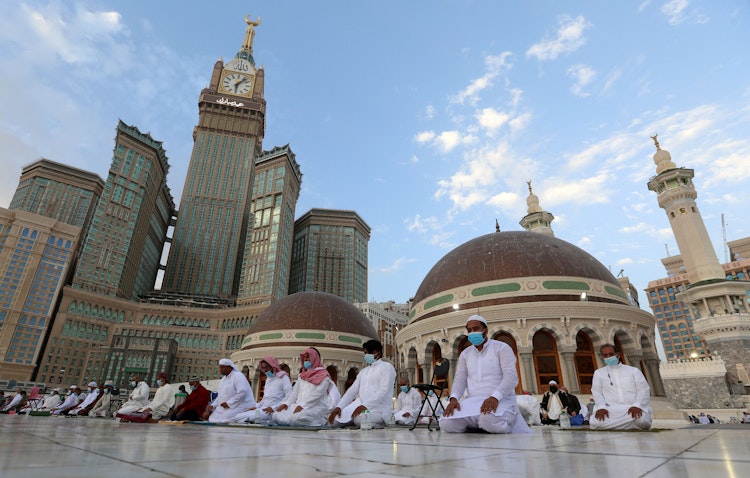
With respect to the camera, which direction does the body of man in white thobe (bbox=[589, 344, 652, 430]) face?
toward the camera

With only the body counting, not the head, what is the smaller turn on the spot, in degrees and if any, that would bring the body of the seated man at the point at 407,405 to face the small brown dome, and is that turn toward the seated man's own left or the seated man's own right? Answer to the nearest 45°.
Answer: approximately 135° to the seated man's own right

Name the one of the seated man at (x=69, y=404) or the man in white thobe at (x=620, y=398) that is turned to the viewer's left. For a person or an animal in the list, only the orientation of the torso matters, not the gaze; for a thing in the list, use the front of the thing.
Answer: the seated man

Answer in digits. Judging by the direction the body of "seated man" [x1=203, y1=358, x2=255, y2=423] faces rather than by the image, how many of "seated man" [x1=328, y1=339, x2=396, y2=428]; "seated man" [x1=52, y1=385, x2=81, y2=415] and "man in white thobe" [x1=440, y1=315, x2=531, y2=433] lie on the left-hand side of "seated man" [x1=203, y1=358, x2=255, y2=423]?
2

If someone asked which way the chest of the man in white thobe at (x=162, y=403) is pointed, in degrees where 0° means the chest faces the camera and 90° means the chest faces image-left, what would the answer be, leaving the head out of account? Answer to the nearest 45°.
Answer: approximately 45°

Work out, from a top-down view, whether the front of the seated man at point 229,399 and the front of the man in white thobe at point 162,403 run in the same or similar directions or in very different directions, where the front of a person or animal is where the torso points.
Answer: same or similar directions

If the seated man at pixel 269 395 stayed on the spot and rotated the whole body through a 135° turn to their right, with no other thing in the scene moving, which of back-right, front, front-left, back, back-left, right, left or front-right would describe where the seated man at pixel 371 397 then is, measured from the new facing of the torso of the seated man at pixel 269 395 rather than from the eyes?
back-right

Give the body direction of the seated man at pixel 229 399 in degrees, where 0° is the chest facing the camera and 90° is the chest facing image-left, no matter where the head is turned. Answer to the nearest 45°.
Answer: approximately 45°

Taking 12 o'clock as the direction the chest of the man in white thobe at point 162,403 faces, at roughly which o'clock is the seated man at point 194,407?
The seated man is roughly at 10 o'clock from the man in white thobe.

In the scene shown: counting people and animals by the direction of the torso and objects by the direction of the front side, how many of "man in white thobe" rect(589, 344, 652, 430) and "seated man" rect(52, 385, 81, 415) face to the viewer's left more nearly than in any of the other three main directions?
1

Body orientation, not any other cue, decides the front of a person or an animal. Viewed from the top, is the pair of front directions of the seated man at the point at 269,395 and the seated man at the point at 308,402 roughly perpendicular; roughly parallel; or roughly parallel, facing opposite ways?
roughly parallel

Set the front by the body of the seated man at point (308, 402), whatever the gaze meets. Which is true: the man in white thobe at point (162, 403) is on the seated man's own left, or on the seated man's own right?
on the seated man's own right

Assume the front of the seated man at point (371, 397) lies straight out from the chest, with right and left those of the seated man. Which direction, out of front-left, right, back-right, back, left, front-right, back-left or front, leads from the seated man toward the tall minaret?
back

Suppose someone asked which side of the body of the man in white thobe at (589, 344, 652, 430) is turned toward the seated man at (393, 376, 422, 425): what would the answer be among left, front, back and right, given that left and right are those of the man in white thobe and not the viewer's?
right

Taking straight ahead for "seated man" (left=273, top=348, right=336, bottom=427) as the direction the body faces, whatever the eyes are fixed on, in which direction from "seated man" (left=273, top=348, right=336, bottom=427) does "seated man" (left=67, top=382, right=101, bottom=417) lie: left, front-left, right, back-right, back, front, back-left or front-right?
right

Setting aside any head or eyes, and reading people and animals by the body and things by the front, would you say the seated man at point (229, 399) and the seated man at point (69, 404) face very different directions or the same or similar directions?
same or similar directions

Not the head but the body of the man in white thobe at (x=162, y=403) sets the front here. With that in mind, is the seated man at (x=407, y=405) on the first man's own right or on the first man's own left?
on the first man's own left

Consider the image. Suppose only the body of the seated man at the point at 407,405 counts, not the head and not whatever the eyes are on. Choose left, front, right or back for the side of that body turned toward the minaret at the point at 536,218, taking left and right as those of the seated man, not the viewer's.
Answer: back

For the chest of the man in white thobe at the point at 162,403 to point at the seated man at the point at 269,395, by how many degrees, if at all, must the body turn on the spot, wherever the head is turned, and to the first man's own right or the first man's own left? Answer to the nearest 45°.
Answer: approximately 90° to the first man's own left
